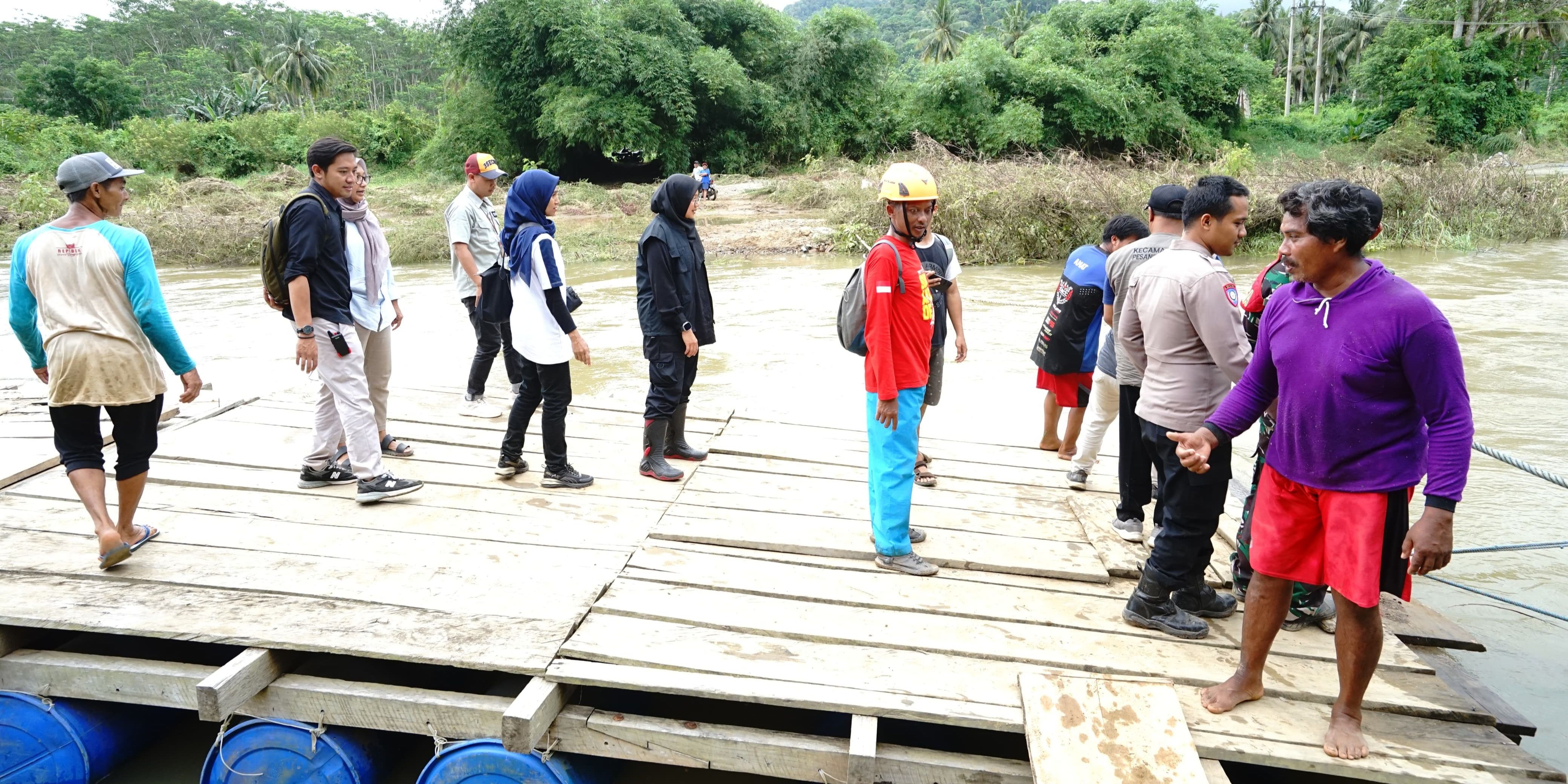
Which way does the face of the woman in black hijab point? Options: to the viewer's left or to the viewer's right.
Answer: to the viewer's right

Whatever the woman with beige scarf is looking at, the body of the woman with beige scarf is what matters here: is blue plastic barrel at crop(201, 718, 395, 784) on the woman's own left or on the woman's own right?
on the woman's own right

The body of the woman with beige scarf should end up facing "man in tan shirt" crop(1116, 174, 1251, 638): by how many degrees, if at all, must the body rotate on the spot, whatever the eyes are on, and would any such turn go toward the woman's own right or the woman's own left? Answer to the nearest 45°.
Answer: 0° — they already face them

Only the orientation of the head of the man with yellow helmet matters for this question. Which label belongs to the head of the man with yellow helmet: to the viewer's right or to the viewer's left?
to the viewer's right

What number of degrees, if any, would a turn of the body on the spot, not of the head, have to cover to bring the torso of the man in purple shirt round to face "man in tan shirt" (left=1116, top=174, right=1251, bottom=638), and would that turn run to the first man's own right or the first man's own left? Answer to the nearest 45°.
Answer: approximately 90° to the first man's own right

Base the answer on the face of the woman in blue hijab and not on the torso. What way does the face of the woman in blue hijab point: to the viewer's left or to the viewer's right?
to the viewer's right

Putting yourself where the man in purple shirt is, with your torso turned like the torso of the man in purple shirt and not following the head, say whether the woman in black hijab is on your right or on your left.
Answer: on your right
